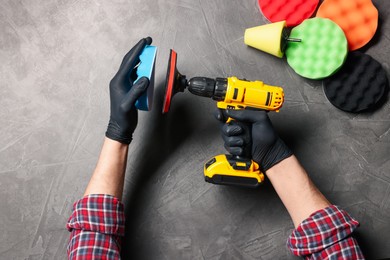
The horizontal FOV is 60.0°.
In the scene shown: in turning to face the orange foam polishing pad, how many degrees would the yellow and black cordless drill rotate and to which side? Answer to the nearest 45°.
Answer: approximately 135° to its right

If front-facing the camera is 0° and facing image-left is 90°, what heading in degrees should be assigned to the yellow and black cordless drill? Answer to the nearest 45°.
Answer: approximately 90°
